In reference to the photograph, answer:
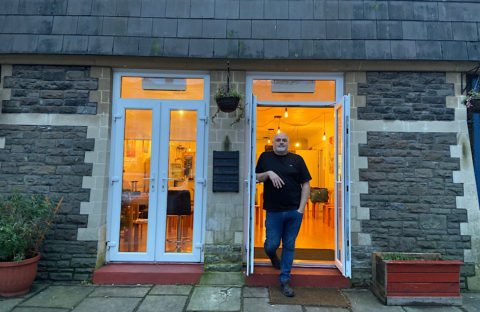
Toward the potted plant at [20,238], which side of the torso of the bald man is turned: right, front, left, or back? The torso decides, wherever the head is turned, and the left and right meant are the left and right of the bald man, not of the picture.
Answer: right

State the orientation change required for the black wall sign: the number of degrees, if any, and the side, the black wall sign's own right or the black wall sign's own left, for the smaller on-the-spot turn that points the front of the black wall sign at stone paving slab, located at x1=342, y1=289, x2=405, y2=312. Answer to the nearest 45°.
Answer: approximately 90° to the black wall sign's own left

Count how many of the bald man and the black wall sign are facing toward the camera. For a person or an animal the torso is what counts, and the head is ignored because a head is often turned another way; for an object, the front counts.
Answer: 2

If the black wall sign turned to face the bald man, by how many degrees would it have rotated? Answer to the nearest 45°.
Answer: approximately 45° to its left
